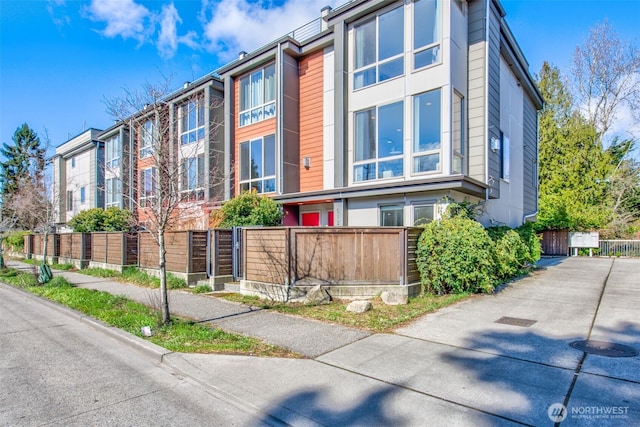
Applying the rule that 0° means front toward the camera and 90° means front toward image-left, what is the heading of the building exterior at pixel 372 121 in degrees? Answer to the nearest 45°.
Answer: approximately 45°

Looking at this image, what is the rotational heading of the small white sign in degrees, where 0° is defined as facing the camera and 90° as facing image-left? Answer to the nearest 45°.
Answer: approximately 0°

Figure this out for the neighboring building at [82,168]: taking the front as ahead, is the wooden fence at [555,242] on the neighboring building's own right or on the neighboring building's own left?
on the neighboring building's own left

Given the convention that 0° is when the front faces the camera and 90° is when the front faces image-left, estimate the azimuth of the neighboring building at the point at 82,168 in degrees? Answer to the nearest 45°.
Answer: approximately 45°
